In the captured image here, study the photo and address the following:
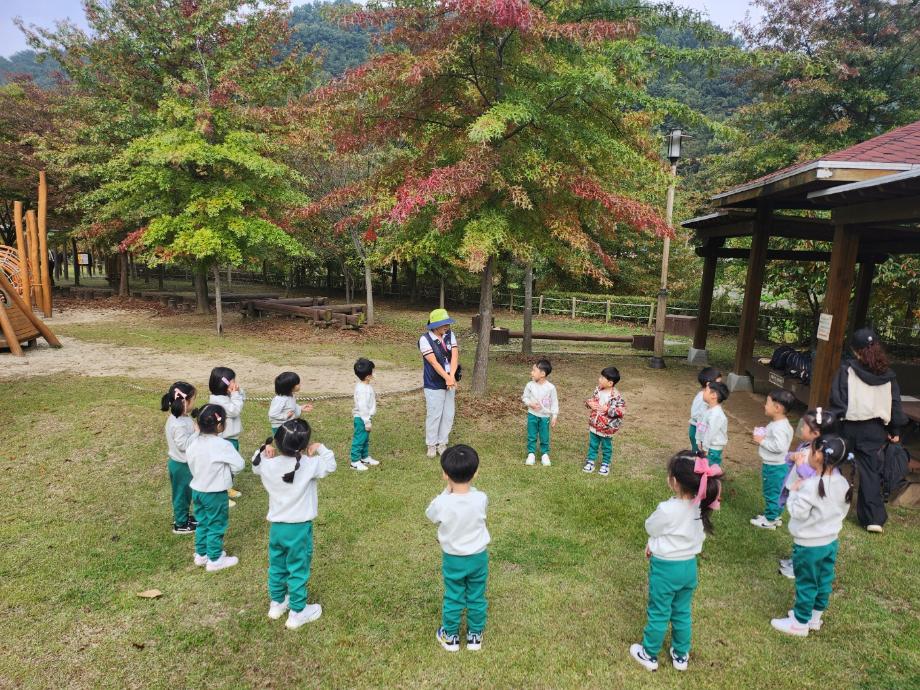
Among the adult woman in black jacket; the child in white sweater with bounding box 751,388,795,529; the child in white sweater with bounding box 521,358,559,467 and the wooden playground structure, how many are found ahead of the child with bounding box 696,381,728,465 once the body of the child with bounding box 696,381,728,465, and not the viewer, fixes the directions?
2

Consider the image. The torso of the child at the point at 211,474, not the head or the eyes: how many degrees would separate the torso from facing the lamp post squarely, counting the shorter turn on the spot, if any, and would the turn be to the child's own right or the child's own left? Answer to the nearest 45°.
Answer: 0° — they already face it

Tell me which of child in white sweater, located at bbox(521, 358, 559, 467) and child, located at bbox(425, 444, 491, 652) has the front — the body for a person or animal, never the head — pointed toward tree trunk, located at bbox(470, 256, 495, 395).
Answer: the child

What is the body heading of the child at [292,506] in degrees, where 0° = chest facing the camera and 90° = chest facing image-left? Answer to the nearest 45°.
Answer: approximately 225°

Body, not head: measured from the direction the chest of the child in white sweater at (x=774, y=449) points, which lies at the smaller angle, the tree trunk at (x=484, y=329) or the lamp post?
the tree trunk

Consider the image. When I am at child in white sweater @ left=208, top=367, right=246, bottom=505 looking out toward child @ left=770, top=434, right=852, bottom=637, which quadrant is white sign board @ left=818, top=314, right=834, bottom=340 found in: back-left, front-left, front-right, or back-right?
front-left

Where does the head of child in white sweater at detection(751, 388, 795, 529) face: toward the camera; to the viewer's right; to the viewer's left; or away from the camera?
to the viewer's left

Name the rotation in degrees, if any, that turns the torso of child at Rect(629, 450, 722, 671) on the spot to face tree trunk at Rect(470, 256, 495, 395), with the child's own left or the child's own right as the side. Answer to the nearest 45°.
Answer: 0° — they already face it

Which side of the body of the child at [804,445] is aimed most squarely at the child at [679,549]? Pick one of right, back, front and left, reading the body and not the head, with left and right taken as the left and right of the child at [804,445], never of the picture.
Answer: left

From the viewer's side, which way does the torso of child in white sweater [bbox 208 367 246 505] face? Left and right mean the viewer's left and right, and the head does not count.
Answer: facing to the right of the viewer

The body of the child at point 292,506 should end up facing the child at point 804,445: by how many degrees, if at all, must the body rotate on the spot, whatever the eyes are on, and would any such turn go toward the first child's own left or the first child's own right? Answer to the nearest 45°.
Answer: approximately 45° to the first child's own right

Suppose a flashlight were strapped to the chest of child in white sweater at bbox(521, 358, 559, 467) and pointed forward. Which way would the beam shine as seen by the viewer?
toward the camera

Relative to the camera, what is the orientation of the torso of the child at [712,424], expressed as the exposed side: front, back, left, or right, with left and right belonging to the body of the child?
left

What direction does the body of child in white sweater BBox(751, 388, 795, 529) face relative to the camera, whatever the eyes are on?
to the viewer's left

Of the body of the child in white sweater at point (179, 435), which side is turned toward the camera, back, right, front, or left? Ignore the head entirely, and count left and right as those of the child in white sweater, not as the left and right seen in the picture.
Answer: right

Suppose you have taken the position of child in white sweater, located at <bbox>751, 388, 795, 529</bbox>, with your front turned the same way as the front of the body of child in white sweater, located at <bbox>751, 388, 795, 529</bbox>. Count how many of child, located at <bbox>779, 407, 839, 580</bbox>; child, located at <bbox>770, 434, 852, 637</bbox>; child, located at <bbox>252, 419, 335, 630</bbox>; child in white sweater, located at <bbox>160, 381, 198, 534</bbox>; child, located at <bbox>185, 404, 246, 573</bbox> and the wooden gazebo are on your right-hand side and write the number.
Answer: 1
